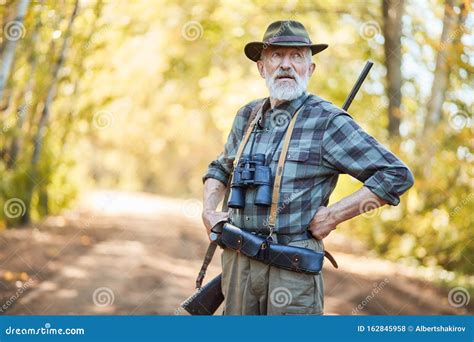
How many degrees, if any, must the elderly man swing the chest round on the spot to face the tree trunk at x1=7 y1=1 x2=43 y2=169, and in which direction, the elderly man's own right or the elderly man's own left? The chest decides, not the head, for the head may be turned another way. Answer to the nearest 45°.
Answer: approximately 90° to the elderly man's own right

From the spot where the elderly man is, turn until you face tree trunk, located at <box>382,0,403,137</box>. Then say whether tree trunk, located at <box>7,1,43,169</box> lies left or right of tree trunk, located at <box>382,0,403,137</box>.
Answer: left

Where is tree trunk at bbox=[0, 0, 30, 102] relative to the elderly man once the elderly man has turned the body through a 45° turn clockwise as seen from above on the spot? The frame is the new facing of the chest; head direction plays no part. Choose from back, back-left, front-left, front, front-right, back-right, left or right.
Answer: front-right

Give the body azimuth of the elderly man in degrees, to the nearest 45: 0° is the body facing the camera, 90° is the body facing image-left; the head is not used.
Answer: approximately 45°

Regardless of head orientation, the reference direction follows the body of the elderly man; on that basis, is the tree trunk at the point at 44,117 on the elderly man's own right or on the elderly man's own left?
on the elderly man's own right

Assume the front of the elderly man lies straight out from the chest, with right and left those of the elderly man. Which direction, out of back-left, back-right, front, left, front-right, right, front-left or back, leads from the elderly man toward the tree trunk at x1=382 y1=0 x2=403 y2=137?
back-right

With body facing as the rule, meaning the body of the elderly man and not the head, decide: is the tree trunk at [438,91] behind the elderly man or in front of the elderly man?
behind
